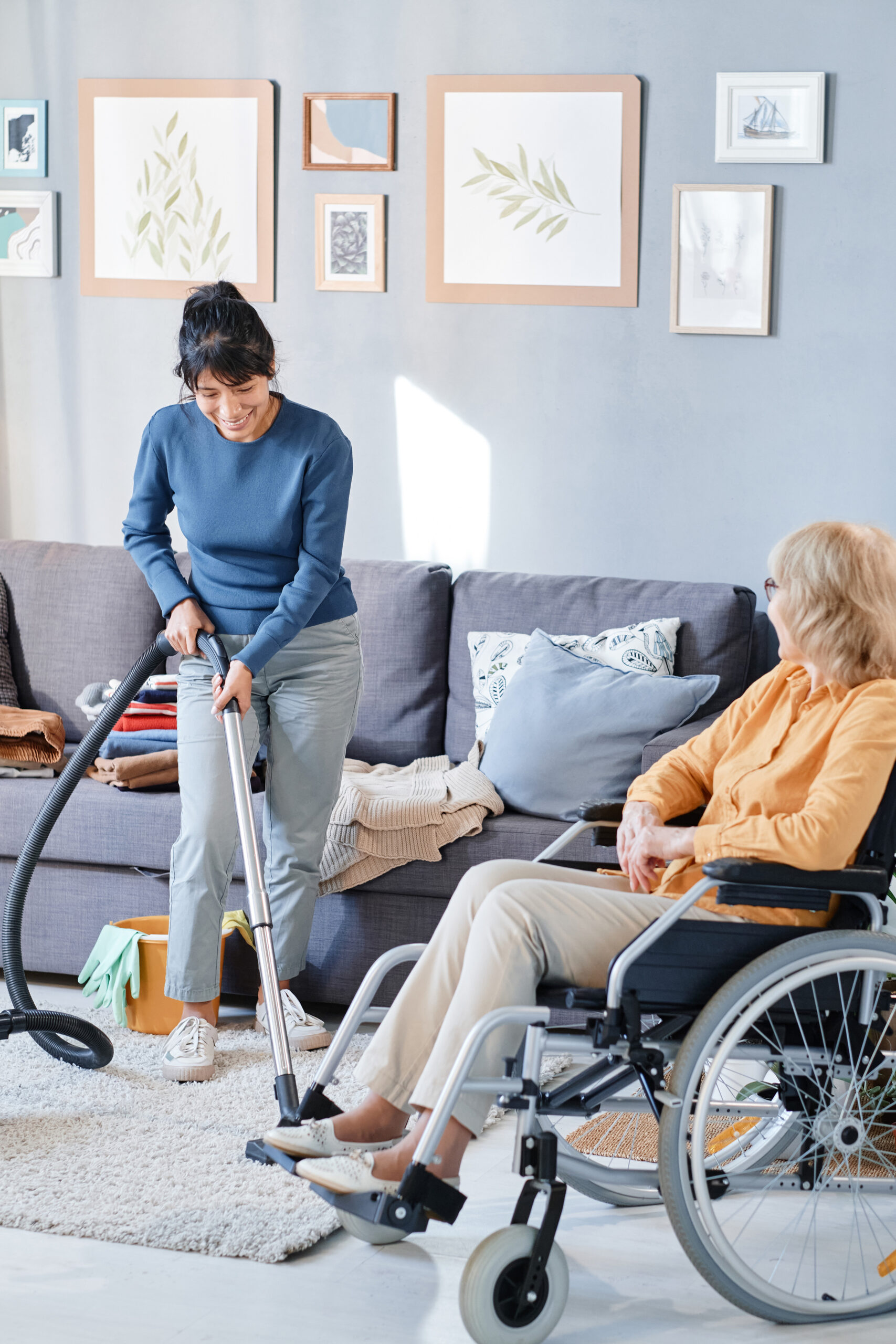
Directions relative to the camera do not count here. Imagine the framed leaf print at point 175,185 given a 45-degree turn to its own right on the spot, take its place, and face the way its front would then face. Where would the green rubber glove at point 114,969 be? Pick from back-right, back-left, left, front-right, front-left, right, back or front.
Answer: front-left

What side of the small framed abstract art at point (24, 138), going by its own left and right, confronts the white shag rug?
front

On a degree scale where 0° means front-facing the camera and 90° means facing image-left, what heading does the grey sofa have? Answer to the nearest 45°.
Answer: approximately 0°

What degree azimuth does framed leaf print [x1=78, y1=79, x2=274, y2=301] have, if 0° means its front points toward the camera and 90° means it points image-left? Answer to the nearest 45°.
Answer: approximately 0°

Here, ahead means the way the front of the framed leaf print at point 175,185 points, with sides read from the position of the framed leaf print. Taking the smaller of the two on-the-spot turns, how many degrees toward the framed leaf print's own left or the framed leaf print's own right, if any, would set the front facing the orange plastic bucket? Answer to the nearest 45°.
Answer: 0° — it already faces it
